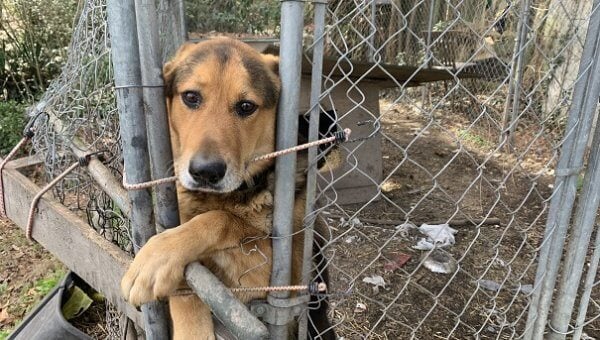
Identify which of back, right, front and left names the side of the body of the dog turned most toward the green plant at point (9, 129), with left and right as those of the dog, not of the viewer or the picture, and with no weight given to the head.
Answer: right

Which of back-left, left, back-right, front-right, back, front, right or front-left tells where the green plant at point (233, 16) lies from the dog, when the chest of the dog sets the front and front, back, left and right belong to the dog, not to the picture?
back-right

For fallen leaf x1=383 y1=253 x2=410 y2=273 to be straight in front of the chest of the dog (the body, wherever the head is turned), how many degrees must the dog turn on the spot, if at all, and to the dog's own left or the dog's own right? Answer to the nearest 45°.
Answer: approximately 180°

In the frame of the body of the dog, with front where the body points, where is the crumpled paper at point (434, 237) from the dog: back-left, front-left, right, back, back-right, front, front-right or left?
back

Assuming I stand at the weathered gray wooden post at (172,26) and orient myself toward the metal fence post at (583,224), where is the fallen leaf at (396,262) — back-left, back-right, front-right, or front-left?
front-left

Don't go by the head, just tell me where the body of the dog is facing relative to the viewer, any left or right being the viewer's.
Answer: facing the viewer and to the left of the viewer
